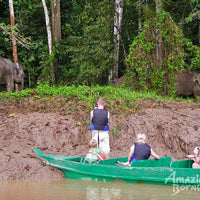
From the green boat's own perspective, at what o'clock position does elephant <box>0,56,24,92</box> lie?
The elephant is roughly at 2 o'clock from the green boat.

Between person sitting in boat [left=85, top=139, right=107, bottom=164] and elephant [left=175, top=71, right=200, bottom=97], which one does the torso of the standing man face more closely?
the elephant

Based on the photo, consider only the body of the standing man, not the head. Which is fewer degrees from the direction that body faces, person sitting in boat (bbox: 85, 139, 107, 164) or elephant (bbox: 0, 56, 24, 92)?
the elephant

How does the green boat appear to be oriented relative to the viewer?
to the viewer's left

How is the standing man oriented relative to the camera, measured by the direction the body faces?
away from the camera

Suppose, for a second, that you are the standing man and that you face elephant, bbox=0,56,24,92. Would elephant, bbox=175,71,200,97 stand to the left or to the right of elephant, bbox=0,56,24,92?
right

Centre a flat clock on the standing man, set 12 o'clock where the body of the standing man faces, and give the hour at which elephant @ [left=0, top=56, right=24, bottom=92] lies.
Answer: The elephant is roughly at 11 o'clock from the standing man.

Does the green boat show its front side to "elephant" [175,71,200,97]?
no

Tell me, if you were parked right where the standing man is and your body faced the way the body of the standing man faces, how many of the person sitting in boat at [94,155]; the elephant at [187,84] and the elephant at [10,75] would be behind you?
1
